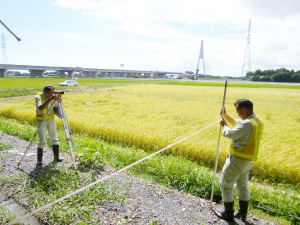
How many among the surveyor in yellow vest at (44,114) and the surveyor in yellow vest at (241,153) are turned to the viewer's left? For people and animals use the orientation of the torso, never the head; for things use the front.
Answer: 1

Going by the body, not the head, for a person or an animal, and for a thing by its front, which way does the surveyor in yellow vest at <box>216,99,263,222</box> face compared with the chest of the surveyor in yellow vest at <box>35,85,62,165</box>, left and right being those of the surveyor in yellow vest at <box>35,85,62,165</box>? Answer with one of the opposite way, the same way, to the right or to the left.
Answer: the opposite way

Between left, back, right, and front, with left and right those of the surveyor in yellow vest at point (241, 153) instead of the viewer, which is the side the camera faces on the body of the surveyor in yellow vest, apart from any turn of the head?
left

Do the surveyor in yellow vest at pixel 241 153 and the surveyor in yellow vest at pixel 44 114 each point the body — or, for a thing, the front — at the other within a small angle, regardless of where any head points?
yes

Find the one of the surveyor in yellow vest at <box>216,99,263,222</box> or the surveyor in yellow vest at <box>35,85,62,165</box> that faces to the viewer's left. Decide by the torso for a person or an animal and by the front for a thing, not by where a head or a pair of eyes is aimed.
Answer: the surveyor in yellow vest at <box>216,99,263,222</box>

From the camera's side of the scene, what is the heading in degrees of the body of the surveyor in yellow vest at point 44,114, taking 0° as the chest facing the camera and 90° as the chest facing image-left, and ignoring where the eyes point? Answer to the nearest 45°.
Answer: approximately 315°

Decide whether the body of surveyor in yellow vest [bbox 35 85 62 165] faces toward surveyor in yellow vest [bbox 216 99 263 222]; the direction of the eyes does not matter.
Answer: yes

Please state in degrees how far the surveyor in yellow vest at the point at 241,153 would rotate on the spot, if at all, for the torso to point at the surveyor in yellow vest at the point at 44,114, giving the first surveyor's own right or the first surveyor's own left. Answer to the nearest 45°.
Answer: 0° — they already face them
